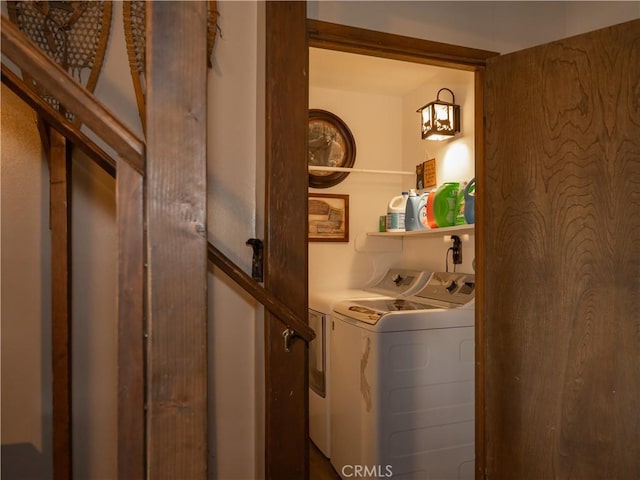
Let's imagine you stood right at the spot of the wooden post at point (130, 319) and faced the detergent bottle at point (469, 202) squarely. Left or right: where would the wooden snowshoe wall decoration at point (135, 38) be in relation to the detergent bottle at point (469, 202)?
left

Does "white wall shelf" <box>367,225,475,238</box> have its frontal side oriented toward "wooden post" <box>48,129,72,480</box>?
yes

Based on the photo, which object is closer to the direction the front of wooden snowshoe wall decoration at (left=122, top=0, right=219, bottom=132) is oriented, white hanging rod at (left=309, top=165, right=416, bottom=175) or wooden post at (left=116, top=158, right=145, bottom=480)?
the wooden post

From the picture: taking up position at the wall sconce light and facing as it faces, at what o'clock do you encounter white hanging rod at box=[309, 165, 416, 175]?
The white hanging rod is roughly at 2 o'clock from the wall sconce light.

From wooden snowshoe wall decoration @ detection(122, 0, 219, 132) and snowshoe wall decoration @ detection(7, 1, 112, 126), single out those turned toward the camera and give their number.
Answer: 2

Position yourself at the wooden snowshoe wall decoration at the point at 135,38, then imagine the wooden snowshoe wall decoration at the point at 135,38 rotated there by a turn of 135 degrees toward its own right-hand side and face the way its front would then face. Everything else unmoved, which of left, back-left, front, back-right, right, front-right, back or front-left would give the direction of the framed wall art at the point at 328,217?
right
